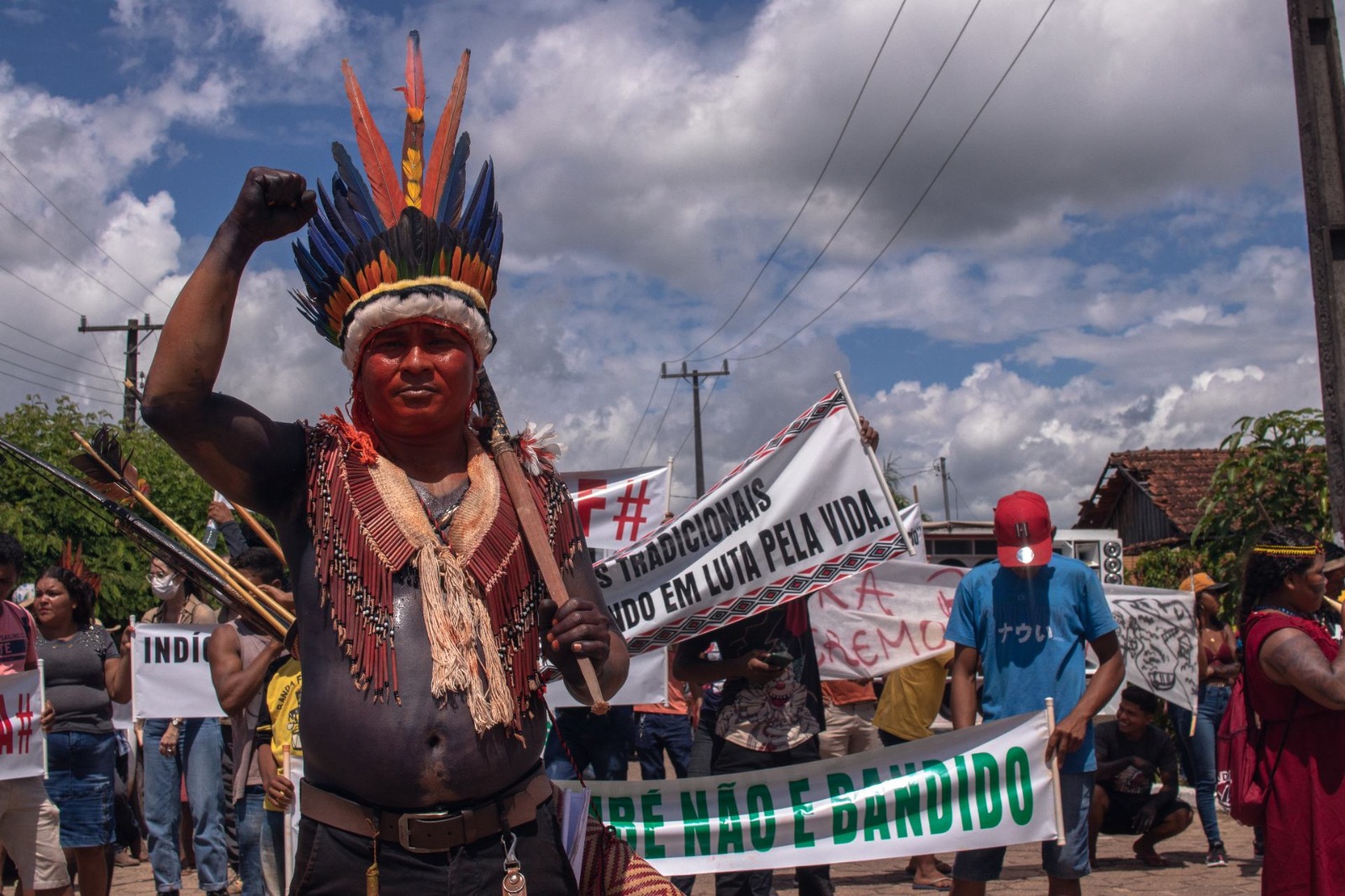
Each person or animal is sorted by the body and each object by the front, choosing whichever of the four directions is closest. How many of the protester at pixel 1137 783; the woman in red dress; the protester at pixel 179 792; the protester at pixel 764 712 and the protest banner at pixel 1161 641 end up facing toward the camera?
4

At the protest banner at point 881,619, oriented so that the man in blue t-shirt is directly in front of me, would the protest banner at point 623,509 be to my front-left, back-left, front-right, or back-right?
back-right

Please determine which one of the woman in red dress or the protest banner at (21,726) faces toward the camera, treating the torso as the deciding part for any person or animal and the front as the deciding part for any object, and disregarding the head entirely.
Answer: the protest banner

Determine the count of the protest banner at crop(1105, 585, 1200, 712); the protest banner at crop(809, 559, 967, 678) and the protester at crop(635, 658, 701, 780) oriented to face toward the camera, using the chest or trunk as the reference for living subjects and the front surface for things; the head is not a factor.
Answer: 3

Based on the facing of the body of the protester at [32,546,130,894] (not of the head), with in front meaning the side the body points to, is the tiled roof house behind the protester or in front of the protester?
behind

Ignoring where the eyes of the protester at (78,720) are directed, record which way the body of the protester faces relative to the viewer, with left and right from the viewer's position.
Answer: facing the viewer and to the left of the viewer

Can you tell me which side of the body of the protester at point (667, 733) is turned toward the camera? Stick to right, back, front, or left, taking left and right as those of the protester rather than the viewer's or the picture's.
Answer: front

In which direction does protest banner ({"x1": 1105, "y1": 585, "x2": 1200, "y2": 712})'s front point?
toward the camera

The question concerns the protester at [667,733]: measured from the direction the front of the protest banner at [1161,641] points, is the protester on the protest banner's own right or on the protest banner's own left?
on the protest banner's own right

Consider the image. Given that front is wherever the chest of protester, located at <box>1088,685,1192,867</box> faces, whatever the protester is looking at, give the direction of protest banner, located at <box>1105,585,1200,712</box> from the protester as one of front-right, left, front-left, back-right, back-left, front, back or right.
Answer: back

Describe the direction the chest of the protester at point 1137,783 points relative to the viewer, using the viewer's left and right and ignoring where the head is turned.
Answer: facing the viewer

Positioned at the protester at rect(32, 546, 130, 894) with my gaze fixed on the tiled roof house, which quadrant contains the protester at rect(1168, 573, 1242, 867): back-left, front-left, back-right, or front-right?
front-right

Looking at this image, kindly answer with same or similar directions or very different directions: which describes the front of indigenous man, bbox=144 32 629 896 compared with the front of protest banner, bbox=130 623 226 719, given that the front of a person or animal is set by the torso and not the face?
same or similar directions

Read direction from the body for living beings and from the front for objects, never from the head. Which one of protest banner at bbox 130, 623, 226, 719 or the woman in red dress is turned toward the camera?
the protest banner

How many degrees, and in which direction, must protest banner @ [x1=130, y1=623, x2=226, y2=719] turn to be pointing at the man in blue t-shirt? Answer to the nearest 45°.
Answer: approximately 45° to its left

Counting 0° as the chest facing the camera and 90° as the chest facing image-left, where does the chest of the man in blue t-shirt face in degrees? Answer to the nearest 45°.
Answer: approximately 0°
